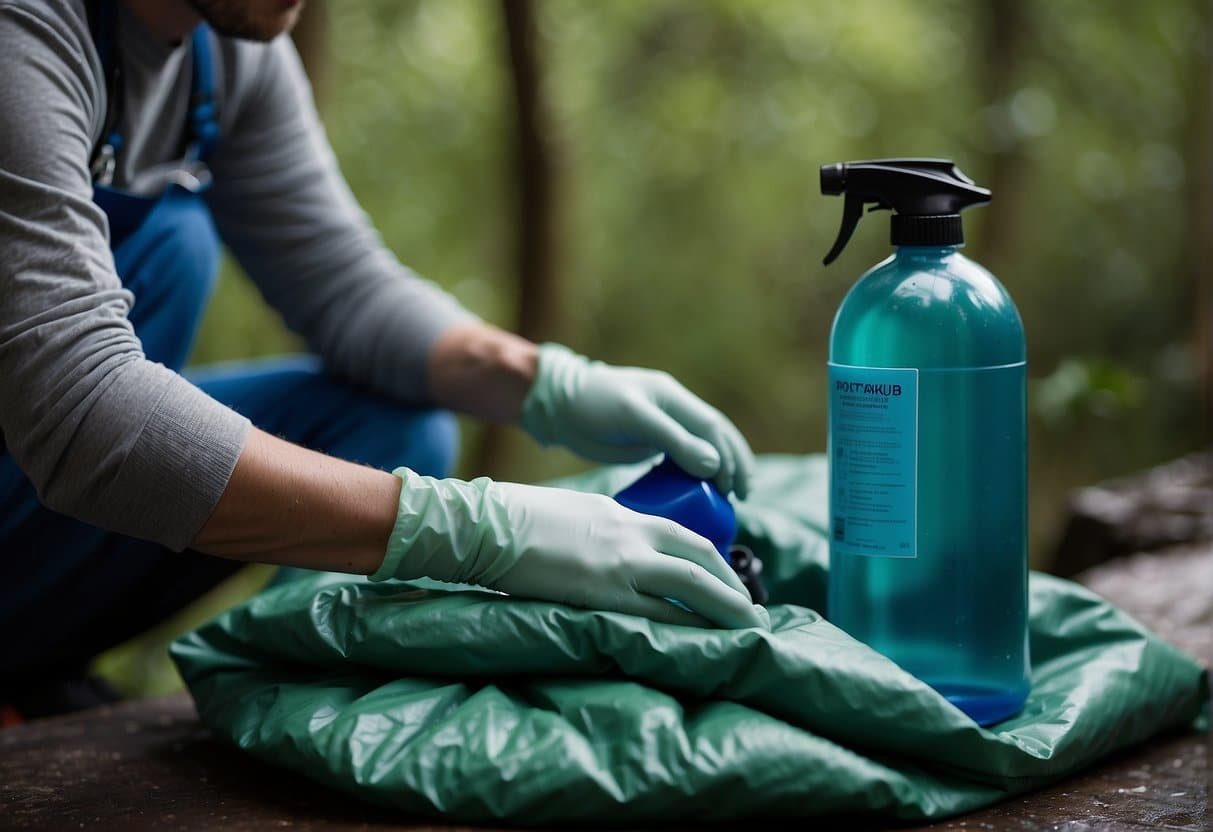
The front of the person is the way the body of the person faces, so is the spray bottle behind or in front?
in front

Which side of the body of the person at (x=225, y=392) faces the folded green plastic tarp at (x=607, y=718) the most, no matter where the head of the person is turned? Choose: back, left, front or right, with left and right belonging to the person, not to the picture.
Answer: front

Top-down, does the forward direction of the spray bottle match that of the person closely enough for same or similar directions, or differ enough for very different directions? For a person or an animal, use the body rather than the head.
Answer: very different directions

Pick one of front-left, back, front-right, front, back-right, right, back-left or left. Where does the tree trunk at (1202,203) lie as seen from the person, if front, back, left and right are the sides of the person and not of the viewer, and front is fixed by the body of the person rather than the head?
left

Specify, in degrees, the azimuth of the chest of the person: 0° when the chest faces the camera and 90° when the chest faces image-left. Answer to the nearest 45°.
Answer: approximately 315°
